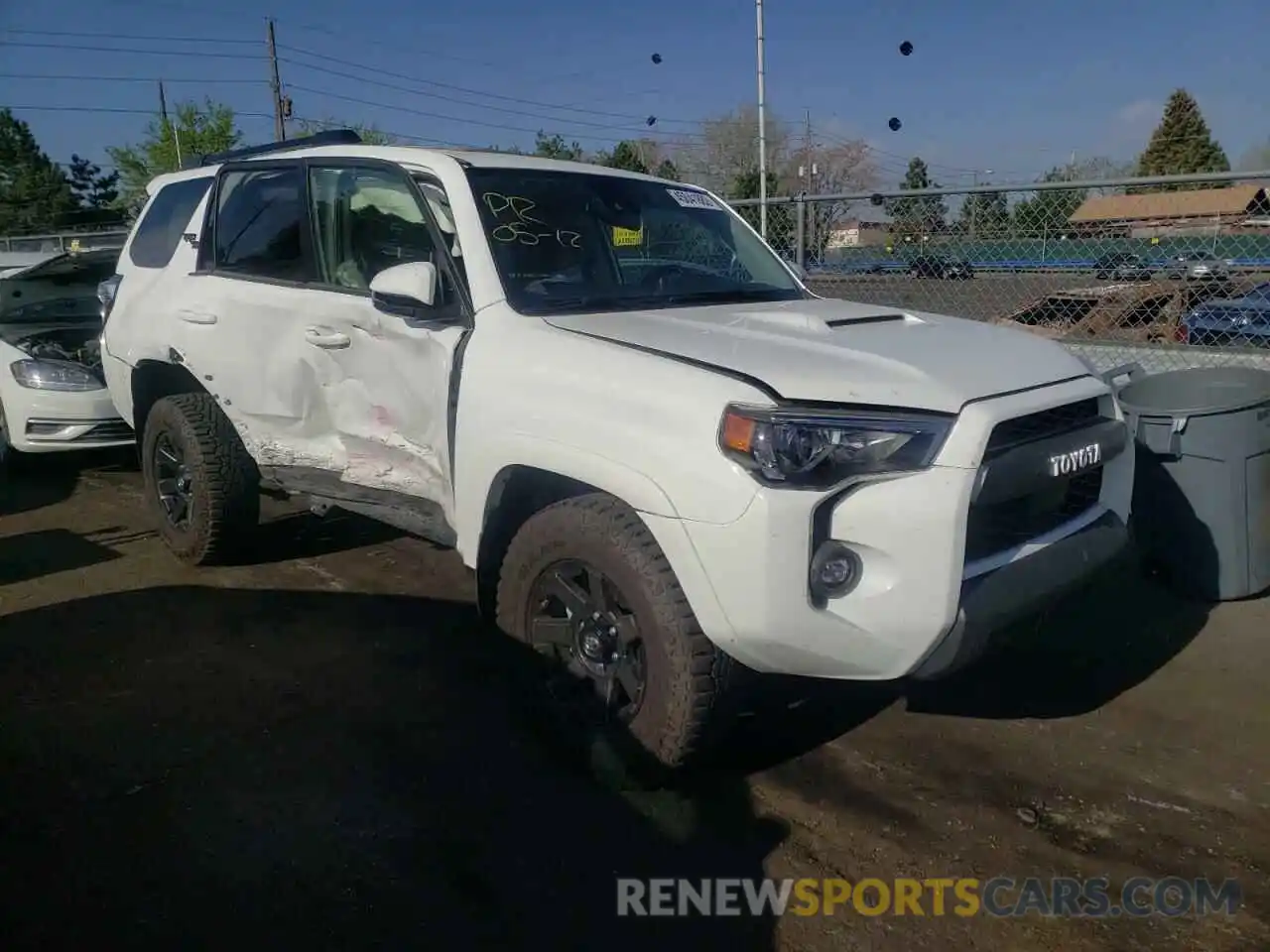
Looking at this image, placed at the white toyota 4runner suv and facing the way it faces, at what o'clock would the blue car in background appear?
The blue car in background is roughly at 9 o'clock from the white toyota 4runner suv.

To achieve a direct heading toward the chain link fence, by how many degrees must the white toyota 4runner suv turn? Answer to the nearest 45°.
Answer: approximately 90° to its left

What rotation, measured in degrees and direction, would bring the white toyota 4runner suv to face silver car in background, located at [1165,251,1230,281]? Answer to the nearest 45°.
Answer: approximately 90° to its left

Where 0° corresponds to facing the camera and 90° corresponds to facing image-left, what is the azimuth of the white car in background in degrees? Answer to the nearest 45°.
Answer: approximately 315°

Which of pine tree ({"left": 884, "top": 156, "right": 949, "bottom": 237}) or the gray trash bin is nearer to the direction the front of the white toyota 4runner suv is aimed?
the gray trash bin

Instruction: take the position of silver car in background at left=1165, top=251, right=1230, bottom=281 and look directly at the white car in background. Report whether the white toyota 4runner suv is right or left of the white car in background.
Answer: left

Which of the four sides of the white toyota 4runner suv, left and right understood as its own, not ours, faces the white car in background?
back

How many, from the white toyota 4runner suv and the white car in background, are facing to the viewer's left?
0

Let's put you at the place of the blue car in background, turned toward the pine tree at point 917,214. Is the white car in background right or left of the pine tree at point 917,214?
left
